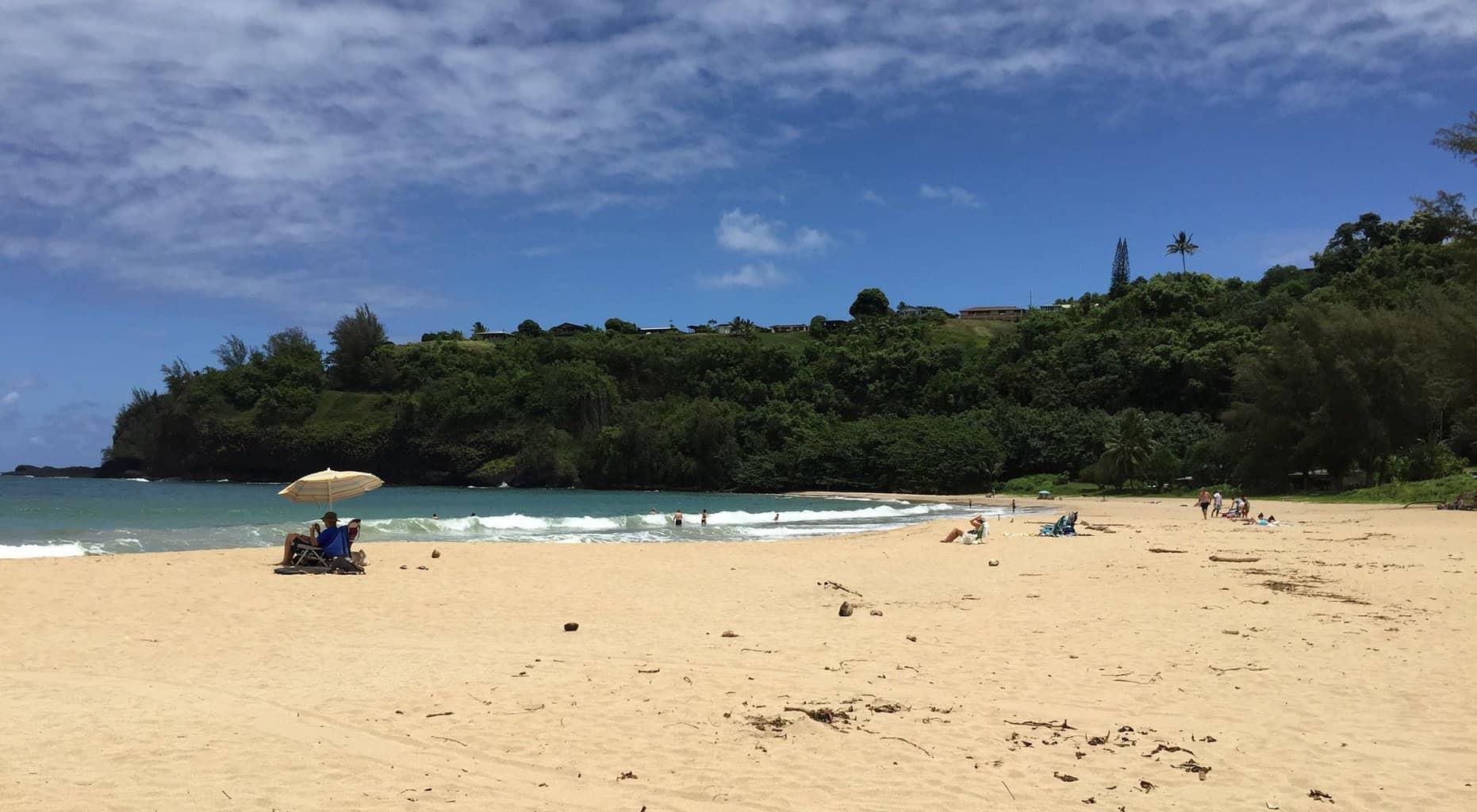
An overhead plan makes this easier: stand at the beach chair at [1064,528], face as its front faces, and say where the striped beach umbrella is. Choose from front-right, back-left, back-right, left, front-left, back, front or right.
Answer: front-left

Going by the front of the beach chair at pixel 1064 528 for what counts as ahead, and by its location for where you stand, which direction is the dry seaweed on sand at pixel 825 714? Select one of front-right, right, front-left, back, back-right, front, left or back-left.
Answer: left

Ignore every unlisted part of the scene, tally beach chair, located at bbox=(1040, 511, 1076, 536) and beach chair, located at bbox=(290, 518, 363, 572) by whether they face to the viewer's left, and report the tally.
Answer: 2

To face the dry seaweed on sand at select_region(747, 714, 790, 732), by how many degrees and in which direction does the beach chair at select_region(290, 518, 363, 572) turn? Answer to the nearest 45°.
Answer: approximately 90° to its left

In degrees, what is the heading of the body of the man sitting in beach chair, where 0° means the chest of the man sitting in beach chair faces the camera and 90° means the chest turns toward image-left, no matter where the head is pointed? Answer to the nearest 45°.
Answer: approximately 90°

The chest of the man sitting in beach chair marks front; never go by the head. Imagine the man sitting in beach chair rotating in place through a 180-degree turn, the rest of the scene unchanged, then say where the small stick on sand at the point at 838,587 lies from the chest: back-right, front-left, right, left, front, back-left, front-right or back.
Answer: front-right

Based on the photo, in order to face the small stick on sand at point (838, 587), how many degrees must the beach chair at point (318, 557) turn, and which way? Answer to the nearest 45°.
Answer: approximately 135° to its left

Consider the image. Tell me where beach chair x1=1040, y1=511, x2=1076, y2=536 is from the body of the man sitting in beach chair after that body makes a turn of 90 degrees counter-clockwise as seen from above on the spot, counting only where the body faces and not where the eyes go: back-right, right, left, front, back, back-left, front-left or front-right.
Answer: left

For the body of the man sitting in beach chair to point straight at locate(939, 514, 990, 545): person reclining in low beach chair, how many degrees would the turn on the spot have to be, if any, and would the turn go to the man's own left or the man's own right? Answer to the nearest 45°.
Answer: approximately 180°

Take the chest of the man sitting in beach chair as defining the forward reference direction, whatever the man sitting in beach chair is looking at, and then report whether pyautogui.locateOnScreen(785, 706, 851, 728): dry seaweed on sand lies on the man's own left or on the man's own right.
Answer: on the man's own left

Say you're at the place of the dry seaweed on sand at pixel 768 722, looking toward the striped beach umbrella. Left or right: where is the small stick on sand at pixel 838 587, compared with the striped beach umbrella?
right

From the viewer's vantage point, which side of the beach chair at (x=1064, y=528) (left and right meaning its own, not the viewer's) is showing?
left

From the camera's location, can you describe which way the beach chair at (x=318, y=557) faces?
facing to the left of the viewer
